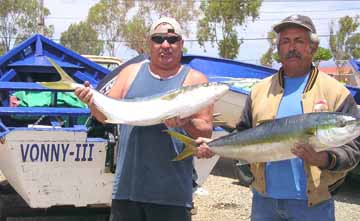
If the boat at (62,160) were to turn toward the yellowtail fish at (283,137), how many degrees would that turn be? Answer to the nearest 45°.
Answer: approximately 135° to its right

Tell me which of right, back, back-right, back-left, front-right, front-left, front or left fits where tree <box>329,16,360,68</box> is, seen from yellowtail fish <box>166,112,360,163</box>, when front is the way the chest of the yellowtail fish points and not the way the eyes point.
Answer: left

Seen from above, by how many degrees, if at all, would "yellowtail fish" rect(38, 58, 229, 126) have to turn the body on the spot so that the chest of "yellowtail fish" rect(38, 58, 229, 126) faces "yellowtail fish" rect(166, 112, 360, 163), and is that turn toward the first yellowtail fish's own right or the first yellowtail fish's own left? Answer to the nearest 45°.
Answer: approximately 45° to the first yellowtail fish's own right

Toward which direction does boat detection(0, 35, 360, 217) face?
away from the camera

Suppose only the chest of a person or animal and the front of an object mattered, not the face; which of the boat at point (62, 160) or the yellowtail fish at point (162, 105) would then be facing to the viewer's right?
the yellowtail fish

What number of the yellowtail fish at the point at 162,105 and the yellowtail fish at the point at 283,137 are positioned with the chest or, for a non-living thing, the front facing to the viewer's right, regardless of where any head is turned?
2

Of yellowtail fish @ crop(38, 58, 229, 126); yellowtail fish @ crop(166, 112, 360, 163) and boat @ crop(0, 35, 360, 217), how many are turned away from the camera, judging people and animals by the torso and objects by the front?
1

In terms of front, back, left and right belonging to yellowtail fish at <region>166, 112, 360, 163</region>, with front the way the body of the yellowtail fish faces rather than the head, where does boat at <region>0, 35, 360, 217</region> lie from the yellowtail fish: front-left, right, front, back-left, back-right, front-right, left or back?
back-left

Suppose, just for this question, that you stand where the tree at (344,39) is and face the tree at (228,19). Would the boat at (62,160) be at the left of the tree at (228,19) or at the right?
left

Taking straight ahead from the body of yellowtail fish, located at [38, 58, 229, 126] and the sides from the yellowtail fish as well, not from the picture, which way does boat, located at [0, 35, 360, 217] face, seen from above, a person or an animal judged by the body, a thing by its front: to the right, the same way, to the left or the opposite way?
to the left

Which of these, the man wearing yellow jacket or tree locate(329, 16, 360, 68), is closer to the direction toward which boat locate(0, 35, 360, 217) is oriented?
the tree

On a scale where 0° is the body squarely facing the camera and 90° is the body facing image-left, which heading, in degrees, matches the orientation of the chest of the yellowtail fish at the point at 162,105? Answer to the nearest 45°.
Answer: approximately 270°

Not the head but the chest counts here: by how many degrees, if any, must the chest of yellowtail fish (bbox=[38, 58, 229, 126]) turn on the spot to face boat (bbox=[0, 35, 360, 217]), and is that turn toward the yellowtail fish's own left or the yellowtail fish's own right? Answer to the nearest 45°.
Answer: approximately 135° to the yellowtail fish's own left

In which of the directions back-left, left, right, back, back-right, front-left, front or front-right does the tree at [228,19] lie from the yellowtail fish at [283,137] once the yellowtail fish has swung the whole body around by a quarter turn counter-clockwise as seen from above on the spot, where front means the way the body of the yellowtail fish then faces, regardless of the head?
front
